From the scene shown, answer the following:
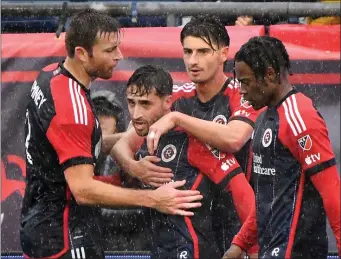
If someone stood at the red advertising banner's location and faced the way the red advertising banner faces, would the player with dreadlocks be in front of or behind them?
in front

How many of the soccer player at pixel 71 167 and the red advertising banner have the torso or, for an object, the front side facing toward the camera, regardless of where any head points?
1

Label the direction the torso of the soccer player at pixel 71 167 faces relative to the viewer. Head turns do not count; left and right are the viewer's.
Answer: facing to the right of the viewer

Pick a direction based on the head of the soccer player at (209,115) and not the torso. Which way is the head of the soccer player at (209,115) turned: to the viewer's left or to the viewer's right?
to the viewer's left

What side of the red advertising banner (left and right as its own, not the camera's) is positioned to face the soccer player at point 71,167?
front

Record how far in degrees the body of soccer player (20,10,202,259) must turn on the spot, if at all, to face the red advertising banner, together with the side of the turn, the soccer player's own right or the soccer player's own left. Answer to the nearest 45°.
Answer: approximately 90° to the soccer player's own left

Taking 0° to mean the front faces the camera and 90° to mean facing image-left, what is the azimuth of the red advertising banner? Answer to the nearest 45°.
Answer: approximately 0°

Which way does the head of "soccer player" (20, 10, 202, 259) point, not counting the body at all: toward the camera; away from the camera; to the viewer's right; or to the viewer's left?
to the viewer's right
